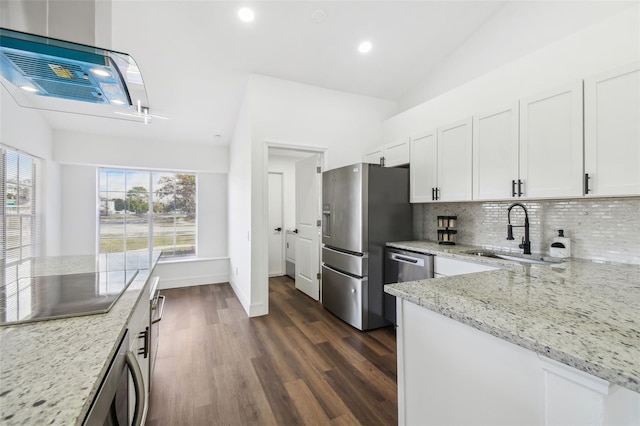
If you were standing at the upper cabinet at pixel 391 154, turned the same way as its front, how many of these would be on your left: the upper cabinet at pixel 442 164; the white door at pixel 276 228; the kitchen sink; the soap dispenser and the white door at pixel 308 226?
3

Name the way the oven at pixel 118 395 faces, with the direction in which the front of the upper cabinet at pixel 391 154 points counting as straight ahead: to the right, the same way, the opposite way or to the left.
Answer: the opposite way

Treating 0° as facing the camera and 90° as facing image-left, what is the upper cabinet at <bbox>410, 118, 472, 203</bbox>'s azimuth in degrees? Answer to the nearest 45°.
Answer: approximately 45°

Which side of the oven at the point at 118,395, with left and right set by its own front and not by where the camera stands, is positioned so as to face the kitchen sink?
front

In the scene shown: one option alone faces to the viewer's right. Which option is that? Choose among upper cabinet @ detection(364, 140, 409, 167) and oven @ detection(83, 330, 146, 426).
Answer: the oven

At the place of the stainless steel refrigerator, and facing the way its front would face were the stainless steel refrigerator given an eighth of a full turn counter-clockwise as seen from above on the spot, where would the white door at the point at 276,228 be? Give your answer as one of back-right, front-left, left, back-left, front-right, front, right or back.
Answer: back-right

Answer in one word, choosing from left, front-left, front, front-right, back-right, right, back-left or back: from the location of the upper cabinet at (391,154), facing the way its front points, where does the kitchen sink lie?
left

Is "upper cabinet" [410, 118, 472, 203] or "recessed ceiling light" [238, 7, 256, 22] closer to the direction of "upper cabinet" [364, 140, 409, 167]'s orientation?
the recessed ceiling light

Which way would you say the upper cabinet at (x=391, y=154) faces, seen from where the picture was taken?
facing the viewer and to the left of the viewer

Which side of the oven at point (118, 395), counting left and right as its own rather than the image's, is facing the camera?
right

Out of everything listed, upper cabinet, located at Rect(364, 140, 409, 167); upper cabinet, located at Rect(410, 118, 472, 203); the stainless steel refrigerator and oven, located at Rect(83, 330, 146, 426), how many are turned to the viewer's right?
1
